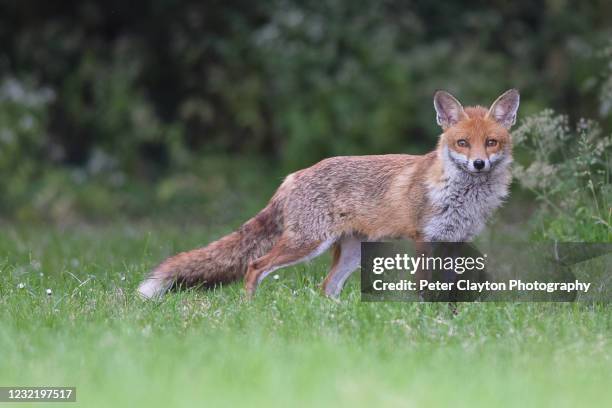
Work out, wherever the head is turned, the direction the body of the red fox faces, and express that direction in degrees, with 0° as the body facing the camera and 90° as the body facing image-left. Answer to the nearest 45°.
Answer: approximately 270°

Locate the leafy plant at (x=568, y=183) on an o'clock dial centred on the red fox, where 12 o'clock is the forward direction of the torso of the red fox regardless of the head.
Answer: The leafy plant is roughly at 11 o'clock from the red fox.
